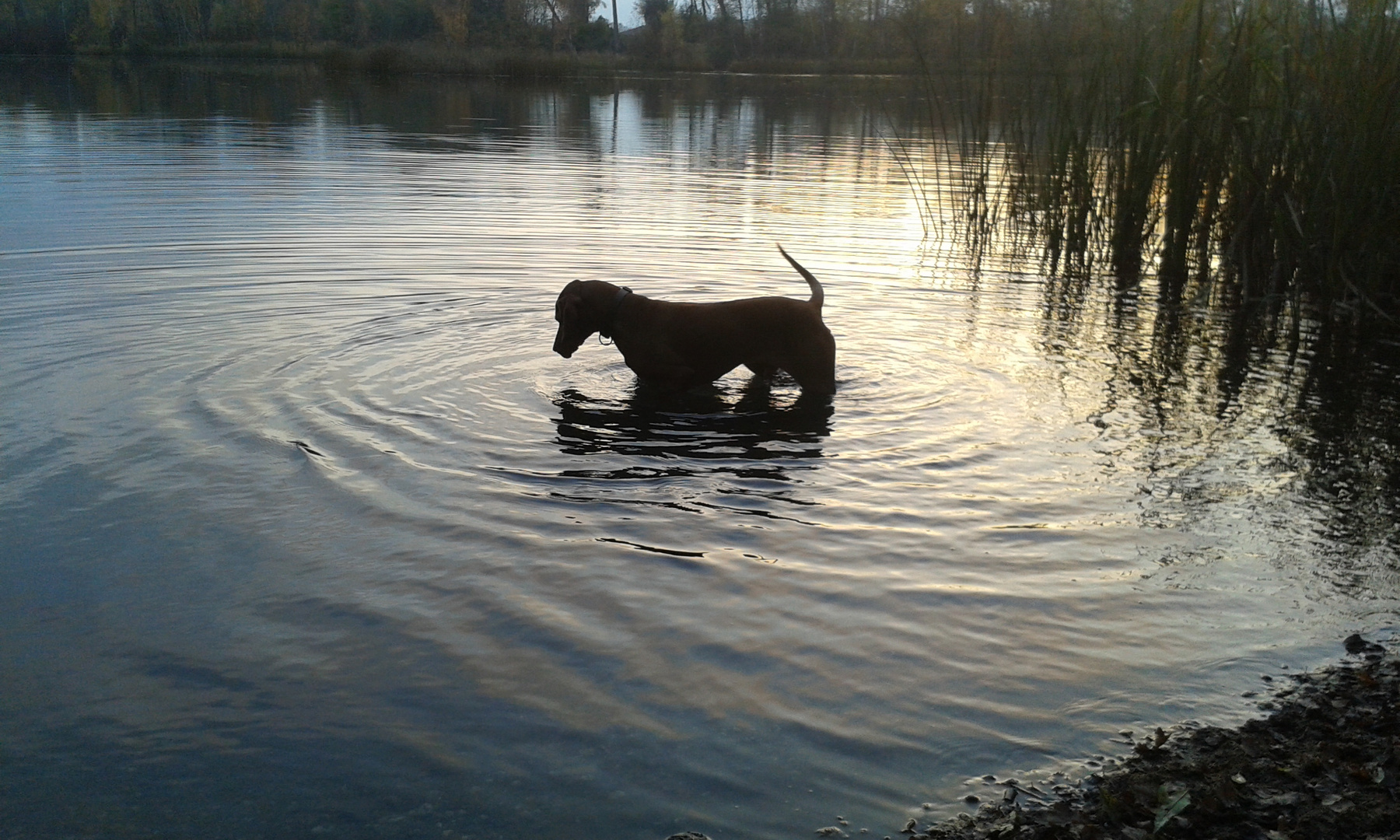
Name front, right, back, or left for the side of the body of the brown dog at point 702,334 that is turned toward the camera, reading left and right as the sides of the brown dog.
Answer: left
